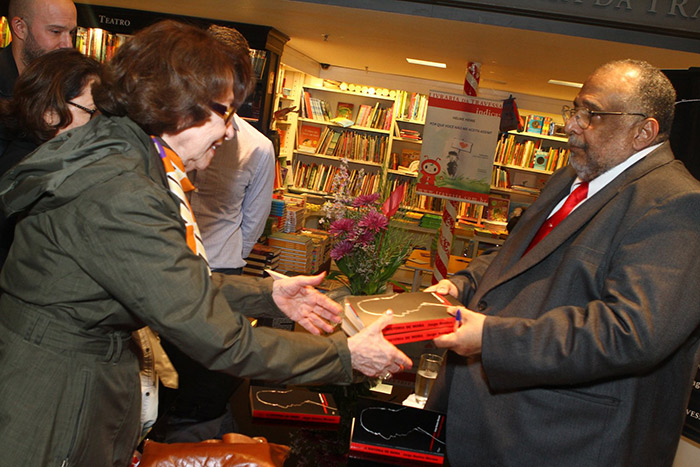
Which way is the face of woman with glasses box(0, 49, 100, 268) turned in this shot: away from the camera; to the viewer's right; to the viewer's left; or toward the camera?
to the viewer's right

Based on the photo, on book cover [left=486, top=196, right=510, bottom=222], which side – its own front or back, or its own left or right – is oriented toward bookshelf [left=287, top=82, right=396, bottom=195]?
right

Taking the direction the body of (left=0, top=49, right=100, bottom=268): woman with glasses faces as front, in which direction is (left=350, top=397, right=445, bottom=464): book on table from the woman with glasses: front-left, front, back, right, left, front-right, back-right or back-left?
front-right

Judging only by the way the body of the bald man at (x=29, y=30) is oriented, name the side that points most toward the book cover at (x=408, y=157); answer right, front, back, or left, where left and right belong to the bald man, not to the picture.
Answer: left

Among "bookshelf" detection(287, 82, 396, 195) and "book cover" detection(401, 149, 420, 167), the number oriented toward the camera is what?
2

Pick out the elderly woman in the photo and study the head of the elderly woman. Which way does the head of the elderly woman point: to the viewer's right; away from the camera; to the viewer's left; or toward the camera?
to the viewer's right

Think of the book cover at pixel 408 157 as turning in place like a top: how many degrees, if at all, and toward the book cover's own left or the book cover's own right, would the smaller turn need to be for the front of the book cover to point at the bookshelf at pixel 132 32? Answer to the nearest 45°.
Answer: approximately 45° to the book cover's own right

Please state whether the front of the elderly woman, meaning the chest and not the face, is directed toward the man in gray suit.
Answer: yes

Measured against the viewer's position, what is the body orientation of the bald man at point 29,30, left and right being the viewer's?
facing the viewer and to the right of the viewer

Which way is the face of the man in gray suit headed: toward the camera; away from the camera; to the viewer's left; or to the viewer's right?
to the viewer's left

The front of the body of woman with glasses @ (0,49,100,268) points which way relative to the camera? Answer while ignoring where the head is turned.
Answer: to the viewer's right

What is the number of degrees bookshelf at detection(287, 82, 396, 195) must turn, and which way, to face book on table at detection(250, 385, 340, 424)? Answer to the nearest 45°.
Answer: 0° — it already faces it
